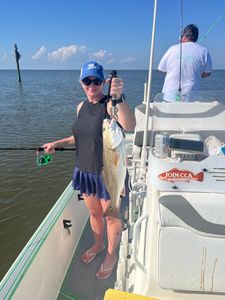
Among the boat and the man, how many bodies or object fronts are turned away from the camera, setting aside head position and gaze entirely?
2

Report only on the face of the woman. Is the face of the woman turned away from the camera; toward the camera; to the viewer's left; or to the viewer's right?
toward the camera

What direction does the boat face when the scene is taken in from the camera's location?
facing away from the viewer

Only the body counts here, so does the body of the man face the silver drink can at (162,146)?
no

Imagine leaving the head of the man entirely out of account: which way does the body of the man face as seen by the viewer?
away from the camera

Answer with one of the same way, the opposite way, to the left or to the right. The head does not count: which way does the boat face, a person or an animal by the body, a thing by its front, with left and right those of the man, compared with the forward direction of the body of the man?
the same way

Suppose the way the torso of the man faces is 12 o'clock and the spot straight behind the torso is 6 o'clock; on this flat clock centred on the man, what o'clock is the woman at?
The woman is roughly at 7 o'clock from the man.
